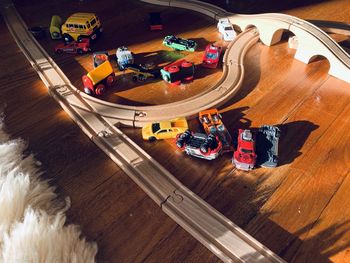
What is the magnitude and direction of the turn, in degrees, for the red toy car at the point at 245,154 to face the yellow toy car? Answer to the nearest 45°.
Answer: approximately 90° to its right

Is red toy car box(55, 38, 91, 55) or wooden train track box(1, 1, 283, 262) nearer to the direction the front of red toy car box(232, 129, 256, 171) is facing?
the wooden train track

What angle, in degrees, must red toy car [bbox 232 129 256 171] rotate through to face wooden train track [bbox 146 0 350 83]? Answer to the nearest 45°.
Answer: approximately 180°

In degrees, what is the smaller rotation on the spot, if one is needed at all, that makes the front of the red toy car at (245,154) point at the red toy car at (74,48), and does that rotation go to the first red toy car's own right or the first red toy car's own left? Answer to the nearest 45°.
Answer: approximately 135° to the first red toy car's own right

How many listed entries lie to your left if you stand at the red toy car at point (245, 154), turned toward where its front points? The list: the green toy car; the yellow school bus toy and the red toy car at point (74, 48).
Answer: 0

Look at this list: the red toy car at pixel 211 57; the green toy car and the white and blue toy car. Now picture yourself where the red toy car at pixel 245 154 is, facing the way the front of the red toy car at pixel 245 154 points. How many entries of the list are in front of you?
0

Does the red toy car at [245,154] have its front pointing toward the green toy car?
no

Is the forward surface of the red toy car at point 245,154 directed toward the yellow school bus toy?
no

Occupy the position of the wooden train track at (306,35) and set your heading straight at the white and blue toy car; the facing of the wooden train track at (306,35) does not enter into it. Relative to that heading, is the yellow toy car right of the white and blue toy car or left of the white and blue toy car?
left

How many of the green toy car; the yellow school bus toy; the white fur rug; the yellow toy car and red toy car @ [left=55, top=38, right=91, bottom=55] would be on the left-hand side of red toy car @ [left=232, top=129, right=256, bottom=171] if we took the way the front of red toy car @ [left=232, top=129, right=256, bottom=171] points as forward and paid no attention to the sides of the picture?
0

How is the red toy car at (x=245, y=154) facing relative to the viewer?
toward the camera

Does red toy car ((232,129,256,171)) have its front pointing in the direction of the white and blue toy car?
no

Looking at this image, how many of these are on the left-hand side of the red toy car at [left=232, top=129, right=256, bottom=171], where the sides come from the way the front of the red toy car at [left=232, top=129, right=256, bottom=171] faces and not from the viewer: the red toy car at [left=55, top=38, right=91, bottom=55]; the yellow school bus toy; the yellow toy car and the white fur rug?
0
